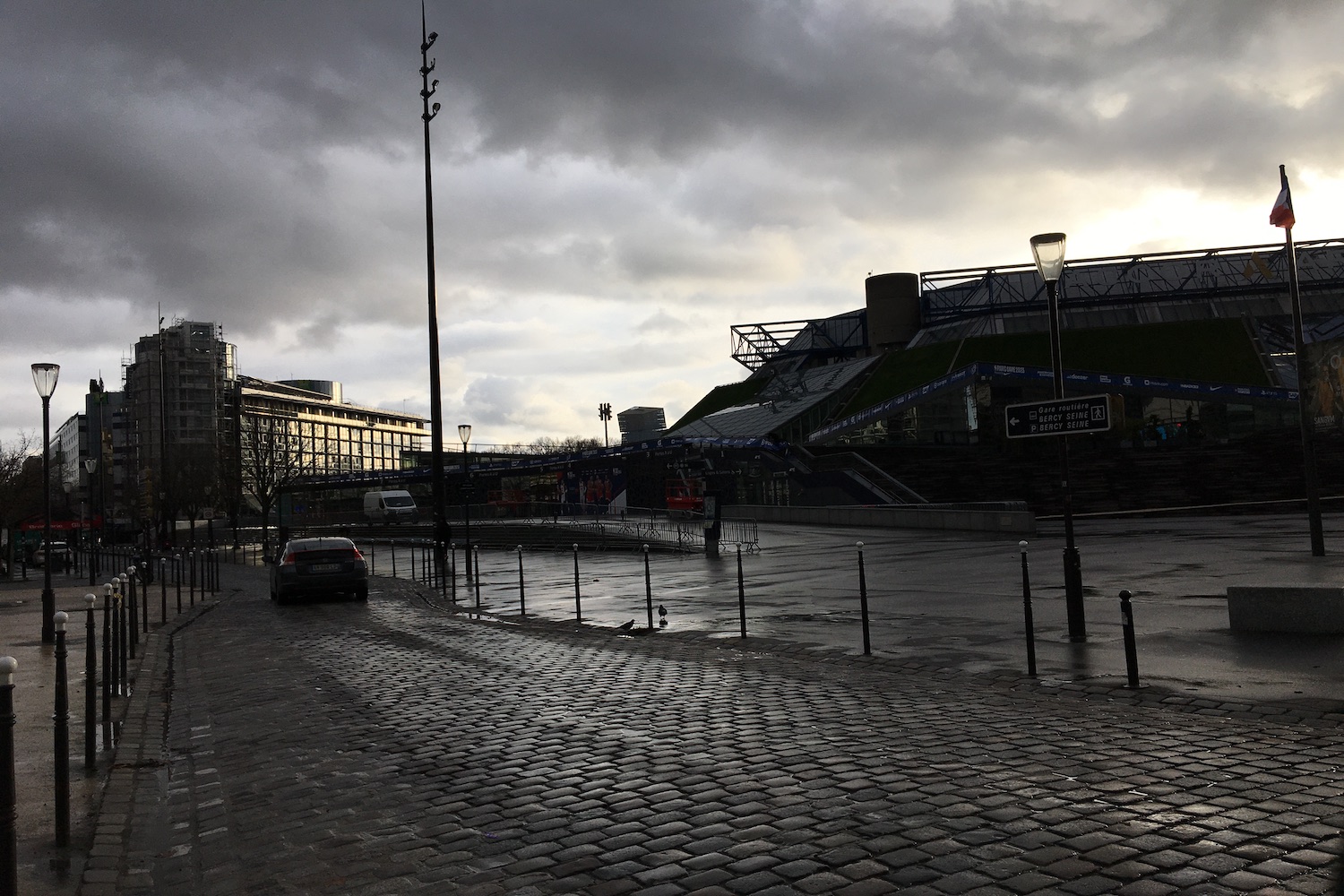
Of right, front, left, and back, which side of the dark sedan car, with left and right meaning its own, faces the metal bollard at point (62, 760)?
back

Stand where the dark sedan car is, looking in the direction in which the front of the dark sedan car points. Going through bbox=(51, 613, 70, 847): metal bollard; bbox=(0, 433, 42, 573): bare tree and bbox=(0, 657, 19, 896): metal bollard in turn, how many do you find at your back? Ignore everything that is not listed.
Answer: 2

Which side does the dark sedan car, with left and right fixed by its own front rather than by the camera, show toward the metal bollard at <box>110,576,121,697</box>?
back

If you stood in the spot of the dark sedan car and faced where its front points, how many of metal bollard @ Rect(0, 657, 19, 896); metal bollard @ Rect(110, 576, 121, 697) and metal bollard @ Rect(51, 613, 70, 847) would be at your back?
3

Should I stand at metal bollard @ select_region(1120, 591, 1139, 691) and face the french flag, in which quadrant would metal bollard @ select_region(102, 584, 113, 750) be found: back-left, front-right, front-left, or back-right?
back-left

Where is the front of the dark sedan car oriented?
away from the camera

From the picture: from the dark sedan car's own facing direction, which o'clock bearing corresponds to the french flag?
The french flag is roughly at 4 o'clock from the dark sedan car.

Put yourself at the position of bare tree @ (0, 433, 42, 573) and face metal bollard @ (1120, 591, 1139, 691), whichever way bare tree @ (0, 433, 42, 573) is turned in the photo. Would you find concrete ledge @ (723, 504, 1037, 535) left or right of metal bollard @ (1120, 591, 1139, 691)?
left

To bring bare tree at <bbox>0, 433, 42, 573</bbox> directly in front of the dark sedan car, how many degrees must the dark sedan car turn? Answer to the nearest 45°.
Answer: approximately 45° to its left

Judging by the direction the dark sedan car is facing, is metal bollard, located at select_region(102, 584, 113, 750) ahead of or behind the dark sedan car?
behind

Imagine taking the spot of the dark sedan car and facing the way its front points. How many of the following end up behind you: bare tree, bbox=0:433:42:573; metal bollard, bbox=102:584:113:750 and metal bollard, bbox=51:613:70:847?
2
